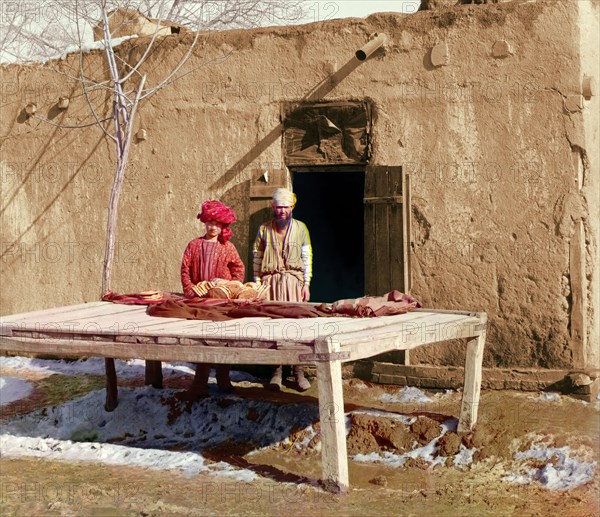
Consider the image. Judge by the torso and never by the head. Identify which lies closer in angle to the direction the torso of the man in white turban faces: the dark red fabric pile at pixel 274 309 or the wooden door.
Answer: the dark red fabric pile

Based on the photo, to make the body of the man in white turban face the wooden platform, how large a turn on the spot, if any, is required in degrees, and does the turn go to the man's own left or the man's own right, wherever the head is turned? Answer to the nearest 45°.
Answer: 0° — they already face it

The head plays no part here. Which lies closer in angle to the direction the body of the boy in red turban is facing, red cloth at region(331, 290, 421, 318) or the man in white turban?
the red cloth

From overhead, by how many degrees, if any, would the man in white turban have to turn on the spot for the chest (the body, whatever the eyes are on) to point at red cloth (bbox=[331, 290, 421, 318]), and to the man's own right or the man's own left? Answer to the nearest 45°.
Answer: approximately 45° to the man's own left

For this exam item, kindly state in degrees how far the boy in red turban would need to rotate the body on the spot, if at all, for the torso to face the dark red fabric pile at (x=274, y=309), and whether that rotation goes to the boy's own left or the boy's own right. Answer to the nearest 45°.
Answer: approximately 45° to the boy's own left

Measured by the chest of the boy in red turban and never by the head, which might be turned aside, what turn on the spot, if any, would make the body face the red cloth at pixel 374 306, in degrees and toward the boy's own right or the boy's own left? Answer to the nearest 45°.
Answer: approximately 45° to the boy's own left

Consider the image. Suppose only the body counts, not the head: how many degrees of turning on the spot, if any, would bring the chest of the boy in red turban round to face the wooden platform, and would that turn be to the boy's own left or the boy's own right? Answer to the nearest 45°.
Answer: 0° — they already face it

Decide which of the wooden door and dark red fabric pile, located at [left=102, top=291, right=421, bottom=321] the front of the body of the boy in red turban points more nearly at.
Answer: the dark red fabric pile
